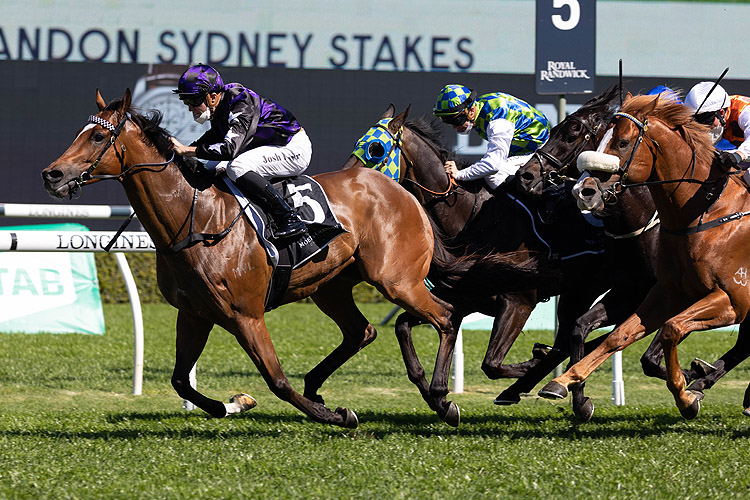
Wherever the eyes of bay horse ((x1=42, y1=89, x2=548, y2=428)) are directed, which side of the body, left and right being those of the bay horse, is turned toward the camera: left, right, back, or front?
left

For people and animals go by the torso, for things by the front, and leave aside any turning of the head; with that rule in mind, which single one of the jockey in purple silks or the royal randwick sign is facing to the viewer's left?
the jockey in purple silks

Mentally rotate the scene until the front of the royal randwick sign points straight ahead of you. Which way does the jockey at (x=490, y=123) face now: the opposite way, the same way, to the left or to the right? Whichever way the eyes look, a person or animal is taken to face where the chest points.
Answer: to the right

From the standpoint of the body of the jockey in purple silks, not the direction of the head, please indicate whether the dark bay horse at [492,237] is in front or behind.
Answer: behind

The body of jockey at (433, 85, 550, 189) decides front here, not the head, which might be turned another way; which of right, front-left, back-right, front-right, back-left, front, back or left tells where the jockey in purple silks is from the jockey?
front-left

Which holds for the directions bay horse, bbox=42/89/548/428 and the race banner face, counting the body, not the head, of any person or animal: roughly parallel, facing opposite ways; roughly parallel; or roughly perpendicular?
roughly perpendicular

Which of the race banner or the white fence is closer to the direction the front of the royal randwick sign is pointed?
the white fence

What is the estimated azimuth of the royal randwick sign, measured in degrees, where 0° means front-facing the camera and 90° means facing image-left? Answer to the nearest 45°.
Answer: approximately 0°

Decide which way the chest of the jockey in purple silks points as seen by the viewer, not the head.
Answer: to the viewer's left

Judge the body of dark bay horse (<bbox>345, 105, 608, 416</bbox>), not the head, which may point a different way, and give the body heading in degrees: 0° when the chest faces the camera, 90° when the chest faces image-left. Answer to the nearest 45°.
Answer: approximately 90°

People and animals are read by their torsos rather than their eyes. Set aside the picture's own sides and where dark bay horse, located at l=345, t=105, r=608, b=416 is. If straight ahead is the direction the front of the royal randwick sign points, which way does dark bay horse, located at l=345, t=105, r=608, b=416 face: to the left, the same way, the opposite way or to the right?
to the right

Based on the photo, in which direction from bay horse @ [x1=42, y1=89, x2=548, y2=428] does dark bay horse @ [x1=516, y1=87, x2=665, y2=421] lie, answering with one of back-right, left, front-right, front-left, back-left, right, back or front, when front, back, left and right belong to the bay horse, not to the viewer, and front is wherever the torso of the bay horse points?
back

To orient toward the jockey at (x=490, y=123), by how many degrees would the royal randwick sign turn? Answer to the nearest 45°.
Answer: approximately 45° to its right
